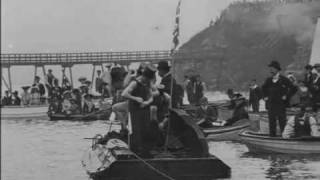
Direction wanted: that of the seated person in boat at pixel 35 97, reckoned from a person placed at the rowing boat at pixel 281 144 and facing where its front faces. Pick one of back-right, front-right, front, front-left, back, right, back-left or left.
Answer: front-right

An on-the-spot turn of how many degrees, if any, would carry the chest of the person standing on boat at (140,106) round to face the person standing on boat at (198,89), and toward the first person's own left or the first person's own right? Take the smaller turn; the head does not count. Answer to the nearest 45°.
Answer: approximately 135° to the first person's own left

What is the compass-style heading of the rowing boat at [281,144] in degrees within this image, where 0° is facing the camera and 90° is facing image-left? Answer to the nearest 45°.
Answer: approximately 90°

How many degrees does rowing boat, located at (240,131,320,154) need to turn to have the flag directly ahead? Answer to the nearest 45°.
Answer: approximately 45° to its left
